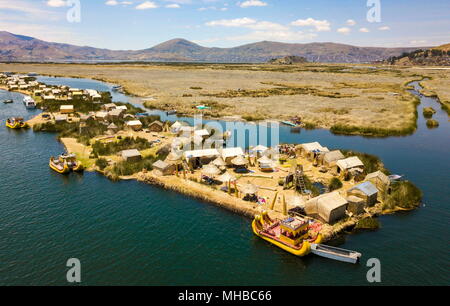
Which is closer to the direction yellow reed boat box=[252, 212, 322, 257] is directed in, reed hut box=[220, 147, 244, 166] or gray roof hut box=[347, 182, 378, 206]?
the reed hut

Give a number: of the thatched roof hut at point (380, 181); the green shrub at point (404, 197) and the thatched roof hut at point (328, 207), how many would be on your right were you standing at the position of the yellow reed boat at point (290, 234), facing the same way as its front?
3

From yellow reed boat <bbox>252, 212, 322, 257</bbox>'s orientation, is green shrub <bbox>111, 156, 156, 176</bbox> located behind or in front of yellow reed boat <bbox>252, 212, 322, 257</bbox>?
in front

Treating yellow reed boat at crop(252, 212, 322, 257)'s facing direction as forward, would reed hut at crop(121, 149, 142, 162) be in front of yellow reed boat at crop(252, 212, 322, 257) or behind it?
in front

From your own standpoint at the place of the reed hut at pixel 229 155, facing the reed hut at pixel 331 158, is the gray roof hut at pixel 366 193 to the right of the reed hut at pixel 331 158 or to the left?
right

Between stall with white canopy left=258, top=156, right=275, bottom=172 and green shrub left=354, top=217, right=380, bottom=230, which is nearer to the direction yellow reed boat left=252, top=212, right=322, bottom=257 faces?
the stall with white canopy

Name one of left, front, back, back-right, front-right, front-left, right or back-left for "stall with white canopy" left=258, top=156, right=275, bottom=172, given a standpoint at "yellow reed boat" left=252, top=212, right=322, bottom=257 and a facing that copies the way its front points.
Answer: front-right

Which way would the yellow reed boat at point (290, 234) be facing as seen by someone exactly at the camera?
facing away from the viewer and to the left of the viewer
